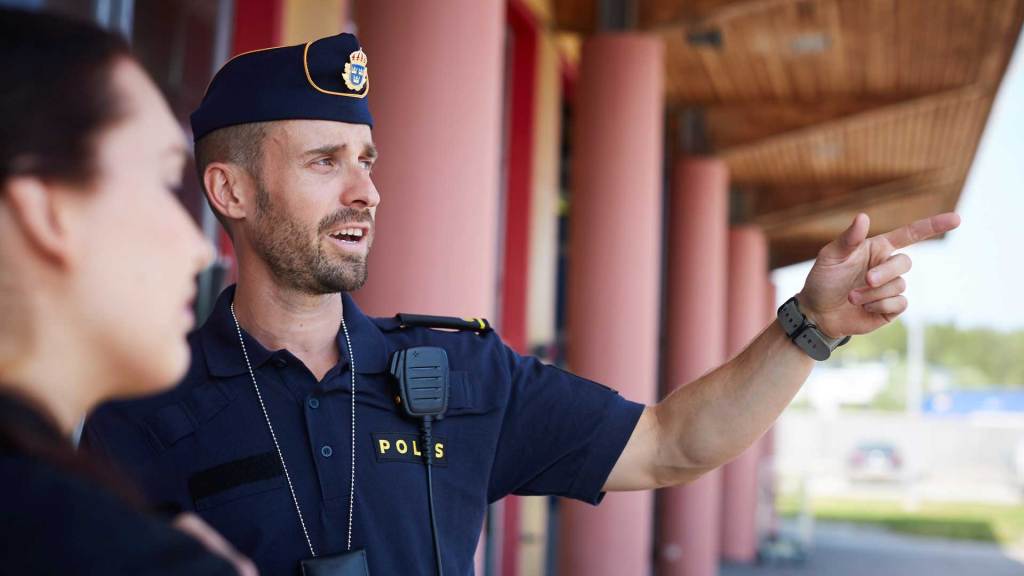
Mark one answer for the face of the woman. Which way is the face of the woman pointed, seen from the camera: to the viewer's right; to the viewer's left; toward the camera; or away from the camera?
to the viewer's right

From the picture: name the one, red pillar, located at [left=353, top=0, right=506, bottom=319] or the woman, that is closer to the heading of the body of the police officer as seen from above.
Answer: the woman

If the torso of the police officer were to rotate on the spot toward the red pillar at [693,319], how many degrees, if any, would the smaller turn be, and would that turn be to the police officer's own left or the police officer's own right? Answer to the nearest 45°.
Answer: approximately 180°

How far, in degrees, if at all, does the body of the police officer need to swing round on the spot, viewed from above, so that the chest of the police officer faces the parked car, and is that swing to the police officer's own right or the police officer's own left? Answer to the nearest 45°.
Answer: approximately 180°

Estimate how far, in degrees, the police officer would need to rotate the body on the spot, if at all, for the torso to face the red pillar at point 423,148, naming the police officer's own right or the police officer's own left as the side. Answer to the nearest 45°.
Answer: approximately 180°

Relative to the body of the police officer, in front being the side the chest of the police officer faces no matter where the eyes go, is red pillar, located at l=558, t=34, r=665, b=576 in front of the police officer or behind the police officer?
behind

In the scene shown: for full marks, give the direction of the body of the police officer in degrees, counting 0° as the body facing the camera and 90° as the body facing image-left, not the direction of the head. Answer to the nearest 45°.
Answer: approximately 0°
